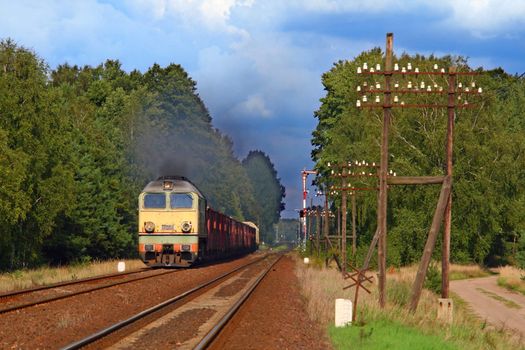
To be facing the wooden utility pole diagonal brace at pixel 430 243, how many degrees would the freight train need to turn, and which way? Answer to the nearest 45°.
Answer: approximately 45° to its left

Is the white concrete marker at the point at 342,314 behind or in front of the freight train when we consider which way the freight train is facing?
in front

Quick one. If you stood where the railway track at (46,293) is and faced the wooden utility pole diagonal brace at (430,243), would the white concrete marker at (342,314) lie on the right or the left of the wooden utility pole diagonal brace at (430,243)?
right

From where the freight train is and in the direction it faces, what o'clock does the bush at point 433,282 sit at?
The bush is roughly at 10 o'clock from the freight train.

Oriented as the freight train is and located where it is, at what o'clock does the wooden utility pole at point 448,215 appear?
The wooden utility pole is roughly at 11 o'clock from the freight train.

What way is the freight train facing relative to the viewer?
toward the camera

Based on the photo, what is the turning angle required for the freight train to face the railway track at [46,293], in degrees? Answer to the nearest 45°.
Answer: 0° — it already faces it

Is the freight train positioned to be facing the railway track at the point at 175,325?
yes
